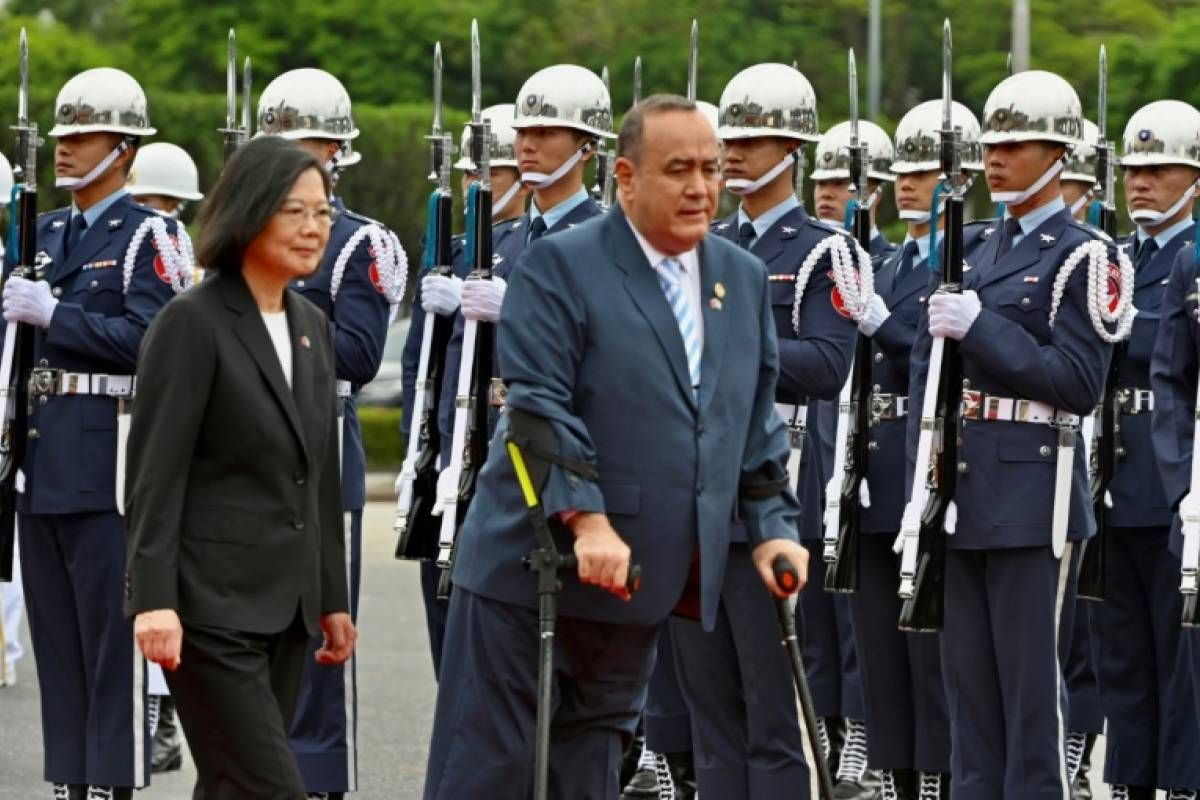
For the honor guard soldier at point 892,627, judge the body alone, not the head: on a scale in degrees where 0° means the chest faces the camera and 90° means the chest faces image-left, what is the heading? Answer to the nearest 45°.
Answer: approximately 45°

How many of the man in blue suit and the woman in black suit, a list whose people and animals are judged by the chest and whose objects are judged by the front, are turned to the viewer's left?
0

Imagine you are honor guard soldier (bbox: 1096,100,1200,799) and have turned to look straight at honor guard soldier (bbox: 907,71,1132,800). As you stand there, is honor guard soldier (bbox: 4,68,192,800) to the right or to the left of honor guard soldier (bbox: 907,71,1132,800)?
right

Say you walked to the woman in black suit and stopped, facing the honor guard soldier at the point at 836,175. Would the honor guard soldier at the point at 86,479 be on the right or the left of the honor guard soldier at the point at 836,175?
left
